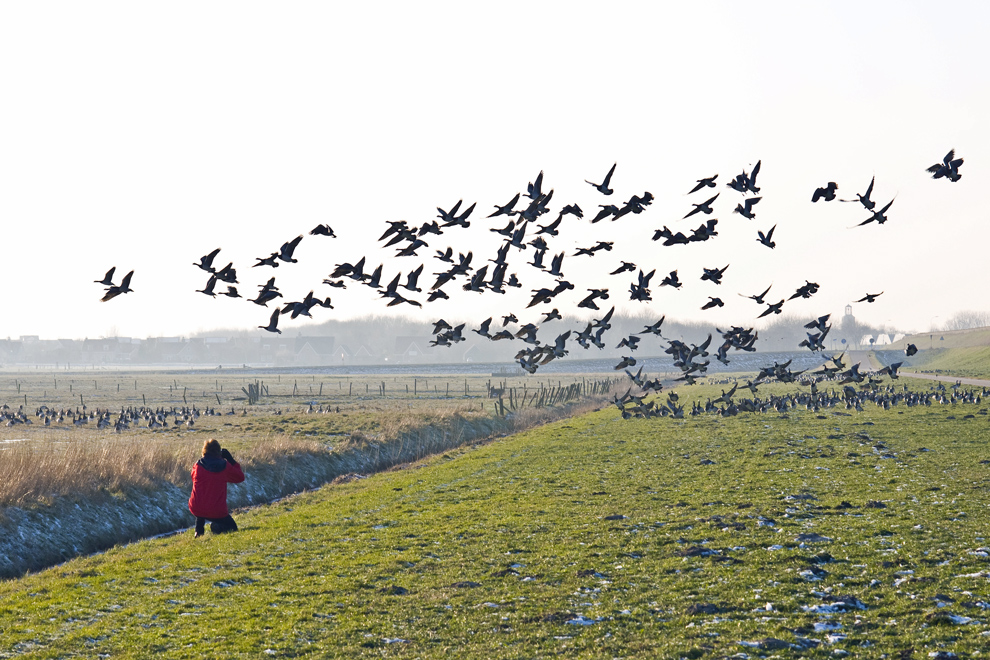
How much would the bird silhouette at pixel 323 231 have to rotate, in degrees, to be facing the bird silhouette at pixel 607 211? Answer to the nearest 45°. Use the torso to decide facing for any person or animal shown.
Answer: approximately 180°

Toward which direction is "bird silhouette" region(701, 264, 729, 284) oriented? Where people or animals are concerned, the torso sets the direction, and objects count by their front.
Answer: to the viewer's left

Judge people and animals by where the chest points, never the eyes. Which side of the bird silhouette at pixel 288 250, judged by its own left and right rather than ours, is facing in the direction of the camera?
left

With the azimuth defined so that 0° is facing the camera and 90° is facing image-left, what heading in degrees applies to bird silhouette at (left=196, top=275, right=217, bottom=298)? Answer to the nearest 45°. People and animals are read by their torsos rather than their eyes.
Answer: approximately 90°

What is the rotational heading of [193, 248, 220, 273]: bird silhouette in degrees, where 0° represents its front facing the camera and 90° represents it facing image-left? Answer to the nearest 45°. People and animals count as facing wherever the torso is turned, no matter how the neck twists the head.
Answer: approximately 90°

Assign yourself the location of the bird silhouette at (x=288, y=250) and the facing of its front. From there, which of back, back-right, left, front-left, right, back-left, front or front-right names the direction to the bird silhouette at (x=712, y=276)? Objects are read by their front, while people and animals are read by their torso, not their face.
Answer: back

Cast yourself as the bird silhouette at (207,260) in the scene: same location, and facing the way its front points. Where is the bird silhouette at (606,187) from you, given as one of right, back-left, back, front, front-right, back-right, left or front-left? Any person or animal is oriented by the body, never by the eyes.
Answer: back

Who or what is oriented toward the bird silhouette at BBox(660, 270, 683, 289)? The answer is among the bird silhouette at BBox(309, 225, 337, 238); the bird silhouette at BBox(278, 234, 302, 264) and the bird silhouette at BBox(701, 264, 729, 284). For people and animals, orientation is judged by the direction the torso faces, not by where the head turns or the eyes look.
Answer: the bird silhouette at BBox(701, 264, 729, 284)

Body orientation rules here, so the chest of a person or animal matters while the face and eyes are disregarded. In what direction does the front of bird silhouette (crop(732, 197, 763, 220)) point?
to the viewer's left

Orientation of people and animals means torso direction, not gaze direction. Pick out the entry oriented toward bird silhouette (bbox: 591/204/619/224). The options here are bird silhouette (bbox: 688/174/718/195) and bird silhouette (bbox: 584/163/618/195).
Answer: bird silhouette (bbox: 688/174/718/195)

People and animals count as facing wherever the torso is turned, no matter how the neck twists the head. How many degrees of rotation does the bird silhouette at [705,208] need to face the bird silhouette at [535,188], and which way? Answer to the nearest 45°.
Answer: approximately 45° to its left

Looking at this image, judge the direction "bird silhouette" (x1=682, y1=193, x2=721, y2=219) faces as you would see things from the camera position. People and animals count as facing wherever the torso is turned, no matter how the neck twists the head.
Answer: facing to the left of the viewer

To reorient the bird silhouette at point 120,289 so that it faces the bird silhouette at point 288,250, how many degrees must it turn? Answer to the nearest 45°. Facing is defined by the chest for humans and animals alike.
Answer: approximately 180°

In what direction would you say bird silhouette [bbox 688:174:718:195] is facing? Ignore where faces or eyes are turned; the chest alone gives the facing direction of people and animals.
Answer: to the viewer's left

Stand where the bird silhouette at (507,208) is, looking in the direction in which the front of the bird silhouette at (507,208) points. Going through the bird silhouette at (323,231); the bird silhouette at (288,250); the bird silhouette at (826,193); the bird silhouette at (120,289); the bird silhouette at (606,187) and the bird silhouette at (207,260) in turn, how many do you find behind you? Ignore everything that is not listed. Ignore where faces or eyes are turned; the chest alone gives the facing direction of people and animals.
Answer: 2

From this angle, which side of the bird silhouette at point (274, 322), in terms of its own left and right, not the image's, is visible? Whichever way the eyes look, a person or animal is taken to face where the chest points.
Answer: left

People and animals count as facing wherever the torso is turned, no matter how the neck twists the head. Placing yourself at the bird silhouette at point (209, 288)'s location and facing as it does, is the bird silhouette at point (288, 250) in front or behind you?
behind

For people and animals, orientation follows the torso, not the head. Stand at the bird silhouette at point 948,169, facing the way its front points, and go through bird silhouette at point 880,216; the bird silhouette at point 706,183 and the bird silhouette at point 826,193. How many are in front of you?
3

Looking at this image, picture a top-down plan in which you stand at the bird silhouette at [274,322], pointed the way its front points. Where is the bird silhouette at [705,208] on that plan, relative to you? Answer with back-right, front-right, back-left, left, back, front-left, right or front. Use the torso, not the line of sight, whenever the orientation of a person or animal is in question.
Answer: back
